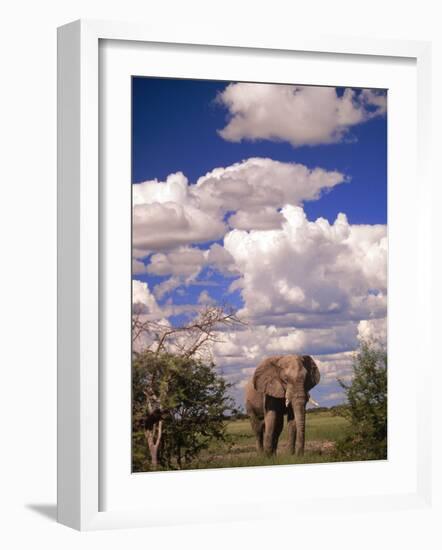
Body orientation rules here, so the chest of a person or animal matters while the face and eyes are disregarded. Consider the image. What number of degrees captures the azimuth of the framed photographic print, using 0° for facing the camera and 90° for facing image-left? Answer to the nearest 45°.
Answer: approximately 315°
